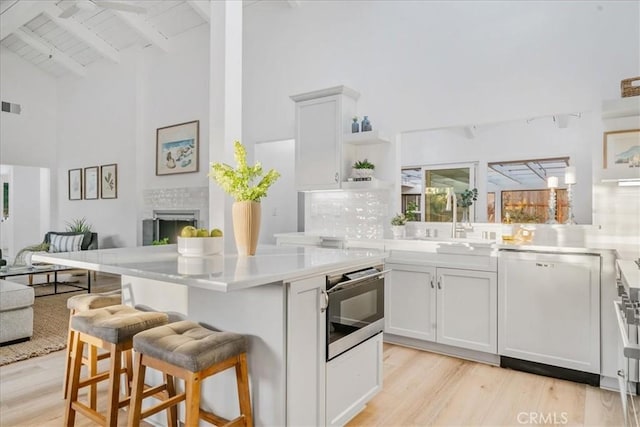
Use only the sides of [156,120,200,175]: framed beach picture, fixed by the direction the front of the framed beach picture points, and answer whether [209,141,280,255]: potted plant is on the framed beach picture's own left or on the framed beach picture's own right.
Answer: on the framed beach picture's own left

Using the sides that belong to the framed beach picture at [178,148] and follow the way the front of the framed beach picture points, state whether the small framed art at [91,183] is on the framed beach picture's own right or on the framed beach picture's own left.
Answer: on the framed beach picture's own right

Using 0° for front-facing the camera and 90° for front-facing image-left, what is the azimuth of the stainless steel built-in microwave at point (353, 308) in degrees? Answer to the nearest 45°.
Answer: approximately 315°

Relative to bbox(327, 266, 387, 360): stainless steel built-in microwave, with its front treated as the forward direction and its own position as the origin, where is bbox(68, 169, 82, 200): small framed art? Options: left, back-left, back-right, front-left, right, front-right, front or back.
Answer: back

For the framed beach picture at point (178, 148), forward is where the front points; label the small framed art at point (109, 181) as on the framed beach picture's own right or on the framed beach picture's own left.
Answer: on the framed beach picture's own right

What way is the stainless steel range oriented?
to the viewer's left

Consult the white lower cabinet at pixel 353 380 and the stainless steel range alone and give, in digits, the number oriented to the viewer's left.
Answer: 1

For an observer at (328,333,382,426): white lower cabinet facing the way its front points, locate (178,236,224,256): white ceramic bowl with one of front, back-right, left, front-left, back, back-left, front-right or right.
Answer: back-right

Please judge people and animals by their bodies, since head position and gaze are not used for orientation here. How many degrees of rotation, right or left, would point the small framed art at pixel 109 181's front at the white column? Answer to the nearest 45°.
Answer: approximately 45° to its left

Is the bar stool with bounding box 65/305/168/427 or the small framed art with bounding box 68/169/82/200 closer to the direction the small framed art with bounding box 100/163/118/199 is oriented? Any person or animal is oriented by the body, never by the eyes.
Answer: the bar stool

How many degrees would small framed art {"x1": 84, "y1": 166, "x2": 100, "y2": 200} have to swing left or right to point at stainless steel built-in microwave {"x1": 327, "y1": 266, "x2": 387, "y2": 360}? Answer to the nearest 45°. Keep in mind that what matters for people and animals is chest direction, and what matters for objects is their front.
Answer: approximately 45° to its left
